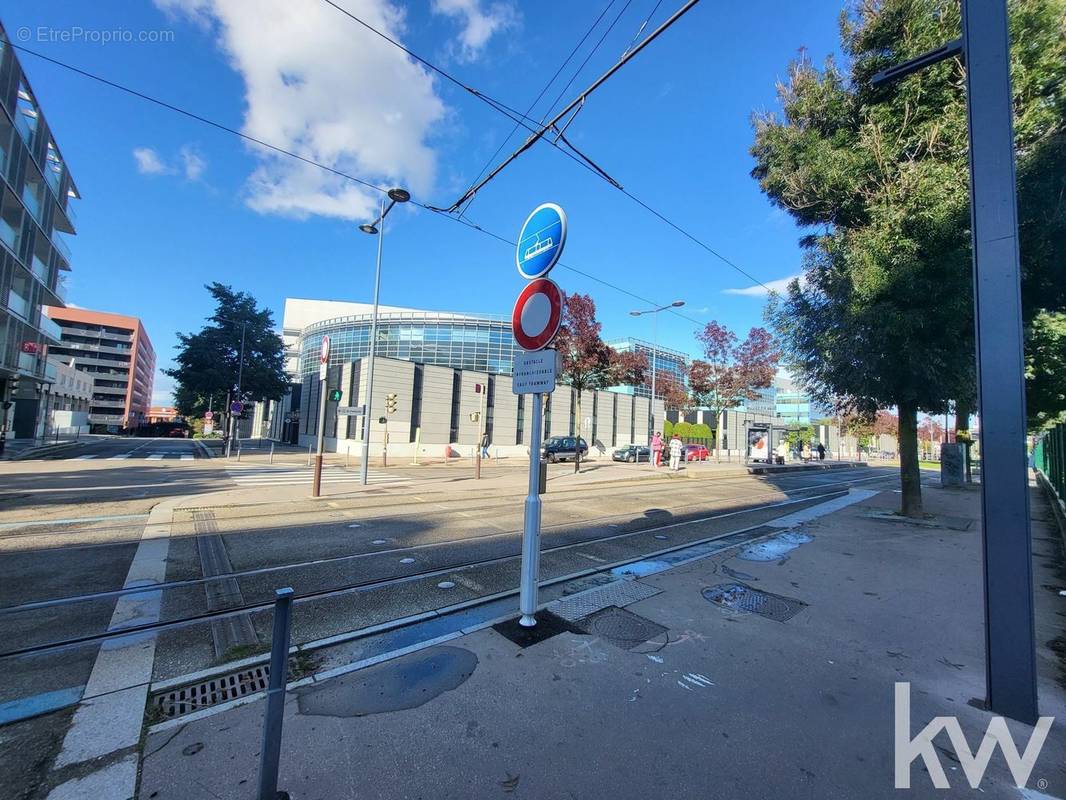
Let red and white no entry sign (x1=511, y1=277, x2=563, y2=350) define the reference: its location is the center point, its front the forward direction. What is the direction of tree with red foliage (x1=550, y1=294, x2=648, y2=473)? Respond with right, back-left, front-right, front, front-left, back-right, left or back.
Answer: back-right

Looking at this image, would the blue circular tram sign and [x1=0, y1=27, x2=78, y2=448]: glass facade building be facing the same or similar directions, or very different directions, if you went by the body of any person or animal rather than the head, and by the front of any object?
very different directions

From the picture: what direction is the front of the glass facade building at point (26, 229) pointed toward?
to the viewer's right

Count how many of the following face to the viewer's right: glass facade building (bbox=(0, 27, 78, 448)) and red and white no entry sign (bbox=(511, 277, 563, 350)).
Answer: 1

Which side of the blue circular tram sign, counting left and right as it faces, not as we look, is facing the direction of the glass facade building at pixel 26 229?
right

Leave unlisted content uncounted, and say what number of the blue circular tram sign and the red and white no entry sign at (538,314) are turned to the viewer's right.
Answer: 0

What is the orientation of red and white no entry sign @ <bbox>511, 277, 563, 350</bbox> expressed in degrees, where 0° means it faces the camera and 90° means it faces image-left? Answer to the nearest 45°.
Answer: approximately 45°
